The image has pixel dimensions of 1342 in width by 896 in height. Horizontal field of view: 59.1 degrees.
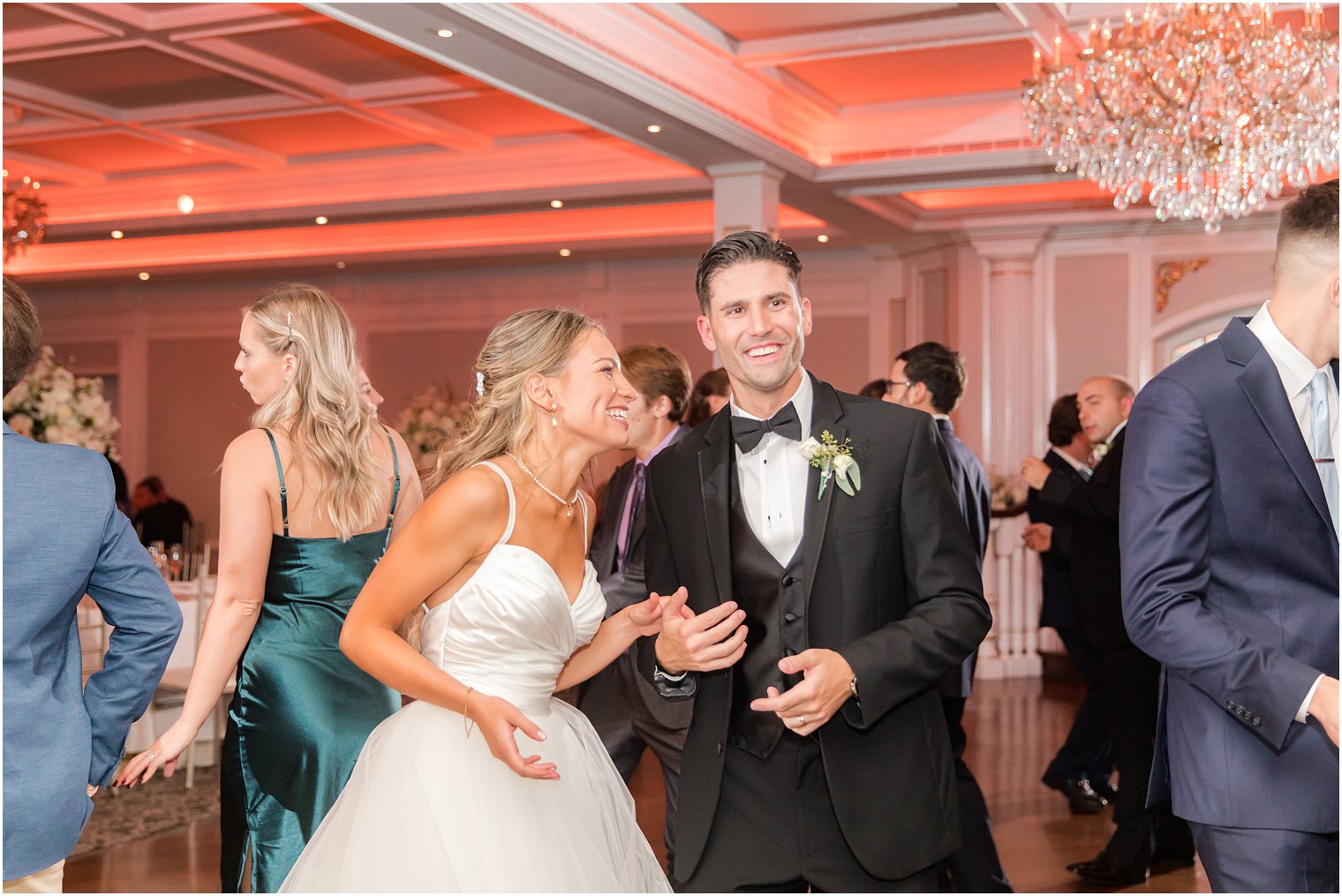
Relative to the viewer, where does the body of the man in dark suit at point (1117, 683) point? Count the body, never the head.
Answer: to the viewer's left

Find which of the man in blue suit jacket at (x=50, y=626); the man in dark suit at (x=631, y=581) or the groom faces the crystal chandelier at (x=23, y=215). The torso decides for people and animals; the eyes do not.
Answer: the man in blue suit jacket

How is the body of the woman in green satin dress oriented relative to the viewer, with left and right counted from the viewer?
facing away from the viewer and to the left of the viewer

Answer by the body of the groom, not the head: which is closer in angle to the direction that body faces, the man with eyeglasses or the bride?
the bride

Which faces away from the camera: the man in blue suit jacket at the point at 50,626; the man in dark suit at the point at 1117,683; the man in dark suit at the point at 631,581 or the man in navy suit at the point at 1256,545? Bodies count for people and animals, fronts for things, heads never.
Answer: the man in blue suit jacket

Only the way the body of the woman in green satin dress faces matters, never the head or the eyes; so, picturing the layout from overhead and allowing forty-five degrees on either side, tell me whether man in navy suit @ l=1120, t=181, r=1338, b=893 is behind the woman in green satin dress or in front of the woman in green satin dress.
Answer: behind

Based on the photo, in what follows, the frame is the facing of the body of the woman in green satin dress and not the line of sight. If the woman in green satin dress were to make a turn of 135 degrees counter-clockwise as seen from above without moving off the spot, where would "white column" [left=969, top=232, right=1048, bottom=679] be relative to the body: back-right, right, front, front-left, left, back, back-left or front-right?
back-left

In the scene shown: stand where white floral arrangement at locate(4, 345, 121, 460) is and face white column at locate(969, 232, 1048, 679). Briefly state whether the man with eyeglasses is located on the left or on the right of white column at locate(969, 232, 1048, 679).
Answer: right

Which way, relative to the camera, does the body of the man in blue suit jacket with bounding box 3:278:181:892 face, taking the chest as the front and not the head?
away from the camera

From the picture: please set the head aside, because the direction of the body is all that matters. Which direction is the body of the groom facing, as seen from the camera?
toward the camera

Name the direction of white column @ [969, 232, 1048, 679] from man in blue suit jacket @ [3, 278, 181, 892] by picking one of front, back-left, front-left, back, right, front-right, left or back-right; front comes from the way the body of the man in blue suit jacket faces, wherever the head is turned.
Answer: front-right

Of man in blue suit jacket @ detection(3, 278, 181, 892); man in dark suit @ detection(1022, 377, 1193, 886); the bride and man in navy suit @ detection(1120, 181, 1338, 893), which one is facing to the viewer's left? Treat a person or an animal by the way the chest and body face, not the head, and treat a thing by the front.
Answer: the man in dark suit
